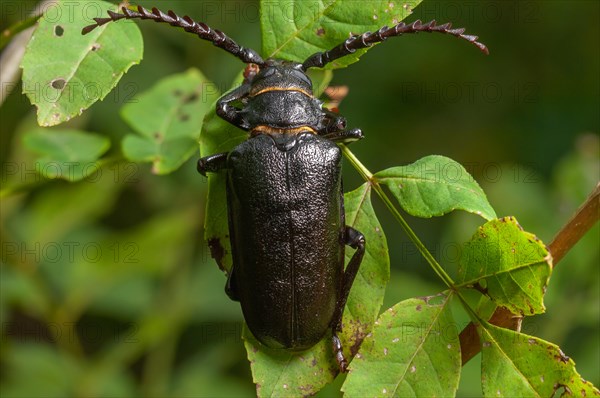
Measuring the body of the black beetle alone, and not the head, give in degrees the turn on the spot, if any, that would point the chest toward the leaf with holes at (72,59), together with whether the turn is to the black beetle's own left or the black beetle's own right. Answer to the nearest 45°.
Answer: approximately 90° to the black beetle's own left

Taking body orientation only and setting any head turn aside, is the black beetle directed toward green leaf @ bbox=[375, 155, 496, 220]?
no

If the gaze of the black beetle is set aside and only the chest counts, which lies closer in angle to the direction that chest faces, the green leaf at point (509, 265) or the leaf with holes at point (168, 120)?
the leaf with holes

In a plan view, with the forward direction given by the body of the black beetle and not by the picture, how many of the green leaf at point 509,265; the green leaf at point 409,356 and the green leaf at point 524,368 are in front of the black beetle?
0

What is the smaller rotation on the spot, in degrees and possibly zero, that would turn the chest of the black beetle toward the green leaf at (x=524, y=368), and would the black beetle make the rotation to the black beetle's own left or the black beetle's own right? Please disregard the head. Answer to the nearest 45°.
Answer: approximately 135° to the black beetle's own right

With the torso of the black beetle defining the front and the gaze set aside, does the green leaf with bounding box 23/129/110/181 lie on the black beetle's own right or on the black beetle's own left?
on the black beetle's own left

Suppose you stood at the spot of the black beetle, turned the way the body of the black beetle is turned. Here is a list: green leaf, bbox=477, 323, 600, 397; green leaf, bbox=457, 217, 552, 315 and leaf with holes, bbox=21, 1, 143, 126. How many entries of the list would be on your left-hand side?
1

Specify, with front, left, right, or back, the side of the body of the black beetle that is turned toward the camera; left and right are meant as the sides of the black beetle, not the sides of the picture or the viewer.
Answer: back

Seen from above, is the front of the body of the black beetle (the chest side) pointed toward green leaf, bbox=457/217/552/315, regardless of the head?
no
